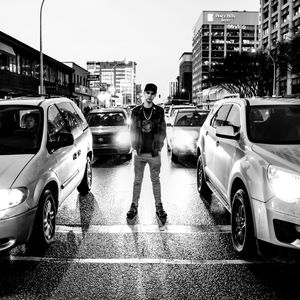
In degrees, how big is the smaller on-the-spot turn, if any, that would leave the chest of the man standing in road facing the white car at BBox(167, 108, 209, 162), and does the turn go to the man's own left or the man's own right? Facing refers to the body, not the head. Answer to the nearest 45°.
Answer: approximately 180°

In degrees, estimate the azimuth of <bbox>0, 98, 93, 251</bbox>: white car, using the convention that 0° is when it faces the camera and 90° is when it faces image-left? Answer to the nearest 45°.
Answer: approximately 45°

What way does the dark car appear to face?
toward the camera

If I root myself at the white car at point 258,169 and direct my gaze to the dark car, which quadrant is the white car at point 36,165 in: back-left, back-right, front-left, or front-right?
front-left

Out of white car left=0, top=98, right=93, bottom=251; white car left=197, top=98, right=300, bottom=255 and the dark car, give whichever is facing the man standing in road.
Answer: the dark car

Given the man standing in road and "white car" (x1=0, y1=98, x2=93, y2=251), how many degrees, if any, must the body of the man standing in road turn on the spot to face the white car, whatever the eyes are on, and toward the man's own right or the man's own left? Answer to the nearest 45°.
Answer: approximately 45° to the man's own right

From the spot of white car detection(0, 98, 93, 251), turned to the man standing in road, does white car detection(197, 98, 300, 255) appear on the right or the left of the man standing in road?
right

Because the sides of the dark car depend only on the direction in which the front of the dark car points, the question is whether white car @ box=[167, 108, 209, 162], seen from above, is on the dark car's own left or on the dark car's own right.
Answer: on the dark car's own left

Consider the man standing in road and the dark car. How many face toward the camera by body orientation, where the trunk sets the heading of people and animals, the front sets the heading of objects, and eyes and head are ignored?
2

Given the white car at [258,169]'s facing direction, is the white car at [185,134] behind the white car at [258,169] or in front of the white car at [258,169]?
behind

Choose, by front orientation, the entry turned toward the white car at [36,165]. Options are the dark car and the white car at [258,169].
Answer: the dark car

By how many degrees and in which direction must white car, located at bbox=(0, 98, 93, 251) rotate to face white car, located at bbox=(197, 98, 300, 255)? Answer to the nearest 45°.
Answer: approximately 90° to its left

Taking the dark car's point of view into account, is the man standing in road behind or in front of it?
in front

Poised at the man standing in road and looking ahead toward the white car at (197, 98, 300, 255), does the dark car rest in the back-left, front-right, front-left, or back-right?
back-left
